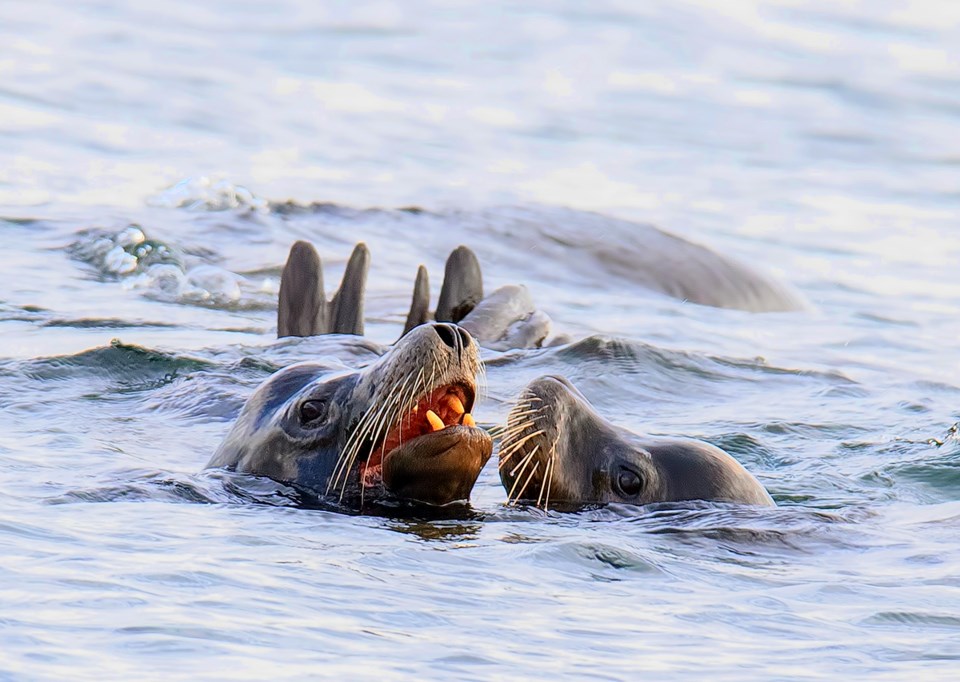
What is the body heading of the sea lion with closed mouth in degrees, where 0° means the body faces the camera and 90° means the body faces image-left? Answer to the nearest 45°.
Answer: approximately 90°

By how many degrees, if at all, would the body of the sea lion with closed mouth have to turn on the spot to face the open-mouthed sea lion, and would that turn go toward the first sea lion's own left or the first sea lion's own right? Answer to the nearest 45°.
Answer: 0° — it already faces it
